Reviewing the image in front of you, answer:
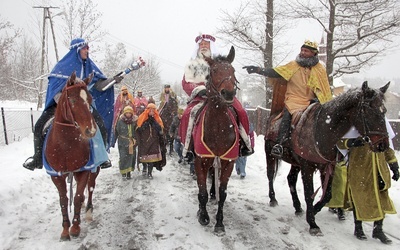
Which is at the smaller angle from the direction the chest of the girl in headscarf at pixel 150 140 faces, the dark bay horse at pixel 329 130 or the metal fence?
the dark bay horse

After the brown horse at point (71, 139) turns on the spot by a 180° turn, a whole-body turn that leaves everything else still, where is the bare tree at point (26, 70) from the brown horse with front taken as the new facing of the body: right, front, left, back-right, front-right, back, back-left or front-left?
front

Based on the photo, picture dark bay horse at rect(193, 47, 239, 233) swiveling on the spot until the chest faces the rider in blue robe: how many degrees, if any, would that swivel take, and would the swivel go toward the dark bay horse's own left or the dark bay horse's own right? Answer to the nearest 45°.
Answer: approximately 90° to the dark bay horse's own right

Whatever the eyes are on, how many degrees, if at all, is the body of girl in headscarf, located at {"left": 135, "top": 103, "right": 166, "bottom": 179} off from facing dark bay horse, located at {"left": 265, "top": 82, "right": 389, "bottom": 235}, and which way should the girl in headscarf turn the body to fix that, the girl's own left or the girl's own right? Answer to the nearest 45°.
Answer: approximately 45° to the girl's own left

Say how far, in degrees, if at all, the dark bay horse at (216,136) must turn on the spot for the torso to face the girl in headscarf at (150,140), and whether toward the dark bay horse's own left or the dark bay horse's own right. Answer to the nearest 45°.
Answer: approximately 135° to the dark bay horse's own right

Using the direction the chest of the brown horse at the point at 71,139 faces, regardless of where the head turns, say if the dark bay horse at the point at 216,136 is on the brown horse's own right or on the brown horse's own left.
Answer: on the brown horse's own left

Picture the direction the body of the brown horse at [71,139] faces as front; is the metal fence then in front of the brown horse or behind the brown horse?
behind

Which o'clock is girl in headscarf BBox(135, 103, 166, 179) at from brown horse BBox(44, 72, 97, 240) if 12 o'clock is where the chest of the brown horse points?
The girl in headscarf is roughly at 7 o'clock from the brown horse.

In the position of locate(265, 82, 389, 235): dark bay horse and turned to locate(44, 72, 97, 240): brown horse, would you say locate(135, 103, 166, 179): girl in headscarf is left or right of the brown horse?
right

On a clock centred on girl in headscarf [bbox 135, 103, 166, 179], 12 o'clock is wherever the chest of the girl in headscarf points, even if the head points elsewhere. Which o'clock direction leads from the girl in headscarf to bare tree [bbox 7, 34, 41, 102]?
The bare tree is roughly at 5 o'clock from the girl in headscarf.

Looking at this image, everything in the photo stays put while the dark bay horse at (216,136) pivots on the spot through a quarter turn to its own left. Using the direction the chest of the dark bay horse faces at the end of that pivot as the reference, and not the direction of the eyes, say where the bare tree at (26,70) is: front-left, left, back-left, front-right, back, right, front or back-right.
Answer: back-left
